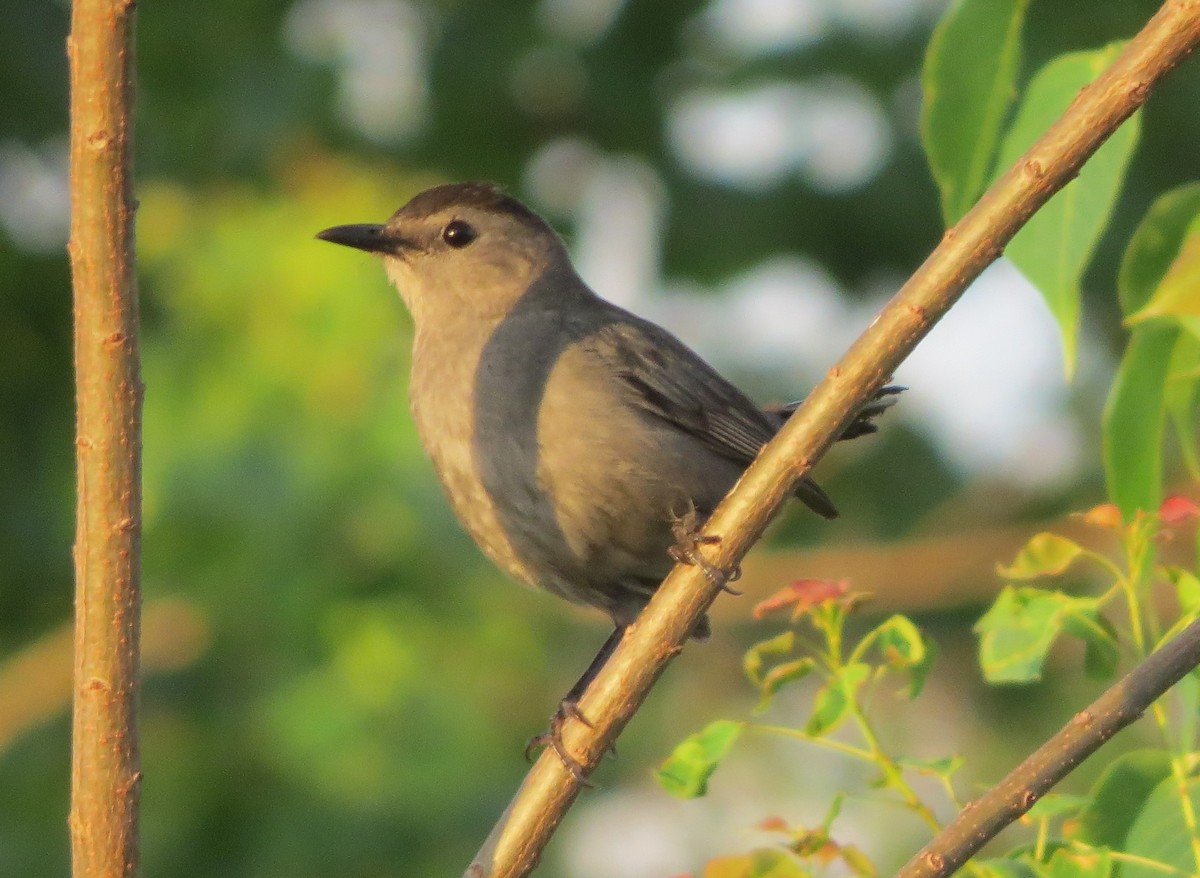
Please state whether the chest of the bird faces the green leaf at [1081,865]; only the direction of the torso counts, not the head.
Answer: no

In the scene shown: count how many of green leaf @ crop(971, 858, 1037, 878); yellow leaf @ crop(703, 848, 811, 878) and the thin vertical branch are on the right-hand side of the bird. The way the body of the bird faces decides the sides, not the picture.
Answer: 0

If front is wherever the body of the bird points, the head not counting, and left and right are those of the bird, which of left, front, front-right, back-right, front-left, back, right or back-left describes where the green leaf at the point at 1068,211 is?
back-left

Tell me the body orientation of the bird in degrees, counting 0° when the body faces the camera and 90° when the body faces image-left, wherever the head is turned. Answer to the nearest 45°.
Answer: approximately 90°

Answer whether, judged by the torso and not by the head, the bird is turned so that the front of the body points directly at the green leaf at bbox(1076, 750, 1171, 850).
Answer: no

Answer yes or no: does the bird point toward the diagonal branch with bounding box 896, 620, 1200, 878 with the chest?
no

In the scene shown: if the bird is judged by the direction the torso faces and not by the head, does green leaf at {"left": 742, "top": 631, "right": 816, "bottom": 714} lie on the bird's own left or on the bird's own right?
on the bird's own left

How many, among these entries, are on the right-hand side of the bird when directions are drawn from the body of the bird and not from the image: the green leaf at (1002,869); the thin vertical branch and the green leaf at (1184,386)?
0

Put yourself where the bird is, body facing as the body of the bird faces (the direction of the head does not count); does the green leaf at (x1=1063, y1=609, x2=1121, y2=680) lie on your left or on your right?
on your left
